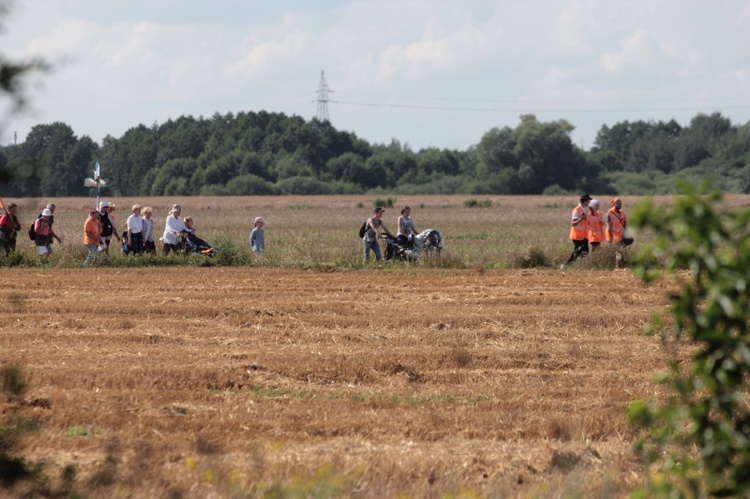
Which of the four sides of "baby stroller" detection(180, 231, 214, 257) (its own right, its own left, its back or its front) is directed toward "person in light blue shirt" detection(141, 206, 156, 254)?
back

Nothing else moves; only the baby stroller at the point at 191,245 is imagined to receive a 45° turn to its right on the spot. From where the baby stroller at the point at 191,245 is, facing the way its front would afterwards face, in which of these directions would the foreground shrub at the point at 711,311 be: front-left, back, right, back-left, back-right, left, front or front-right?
front-right

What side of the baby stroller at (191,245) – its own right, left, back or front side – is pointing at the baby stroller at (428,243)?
front

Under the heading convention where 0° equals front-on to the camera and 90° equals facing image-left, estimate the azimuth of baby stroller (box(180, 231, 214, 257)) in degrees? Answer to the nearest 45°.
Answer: approximately 270°

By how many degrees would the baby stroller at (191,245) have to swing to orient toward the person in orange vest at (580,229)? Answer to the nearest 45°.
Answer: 0° — it already faces them

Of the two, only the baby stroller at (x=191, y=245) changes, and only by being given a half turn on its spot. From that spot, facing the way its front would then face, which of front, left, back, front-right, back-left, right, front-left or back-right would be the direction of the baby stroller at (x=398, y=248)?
back

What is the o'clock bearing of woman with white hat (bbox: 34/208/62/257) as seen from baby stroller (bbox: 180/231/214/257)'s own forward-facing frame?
The woman with white hat is roughly at 6 o'clock from the baby stroller.

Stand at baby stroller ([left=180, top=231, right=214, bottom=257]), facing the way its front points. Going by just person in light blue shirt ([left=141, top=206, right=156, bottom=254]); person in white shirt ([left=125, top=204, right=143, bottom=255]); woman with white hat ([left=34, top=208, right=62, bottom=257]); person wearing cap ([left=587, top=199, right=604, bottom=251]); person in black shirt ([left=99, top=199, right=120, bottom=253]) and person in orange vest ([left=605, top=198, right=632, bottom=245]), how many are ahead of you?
2

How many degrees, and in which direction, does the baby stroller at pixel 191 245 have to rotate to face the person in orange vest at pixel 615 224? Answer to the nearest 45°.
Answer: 0° — it already faces them

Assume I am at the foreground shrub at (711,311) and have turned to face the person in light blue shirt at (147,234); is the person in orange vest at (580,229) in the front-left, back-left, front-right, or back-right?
front-right

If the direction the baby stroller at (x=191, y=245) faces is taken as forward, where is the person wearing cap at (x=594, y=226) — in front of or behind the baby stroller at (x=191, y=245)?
in front

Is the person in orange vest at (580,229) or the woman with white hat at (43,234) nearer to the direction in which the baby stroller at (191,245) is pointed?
the person in orange vest
